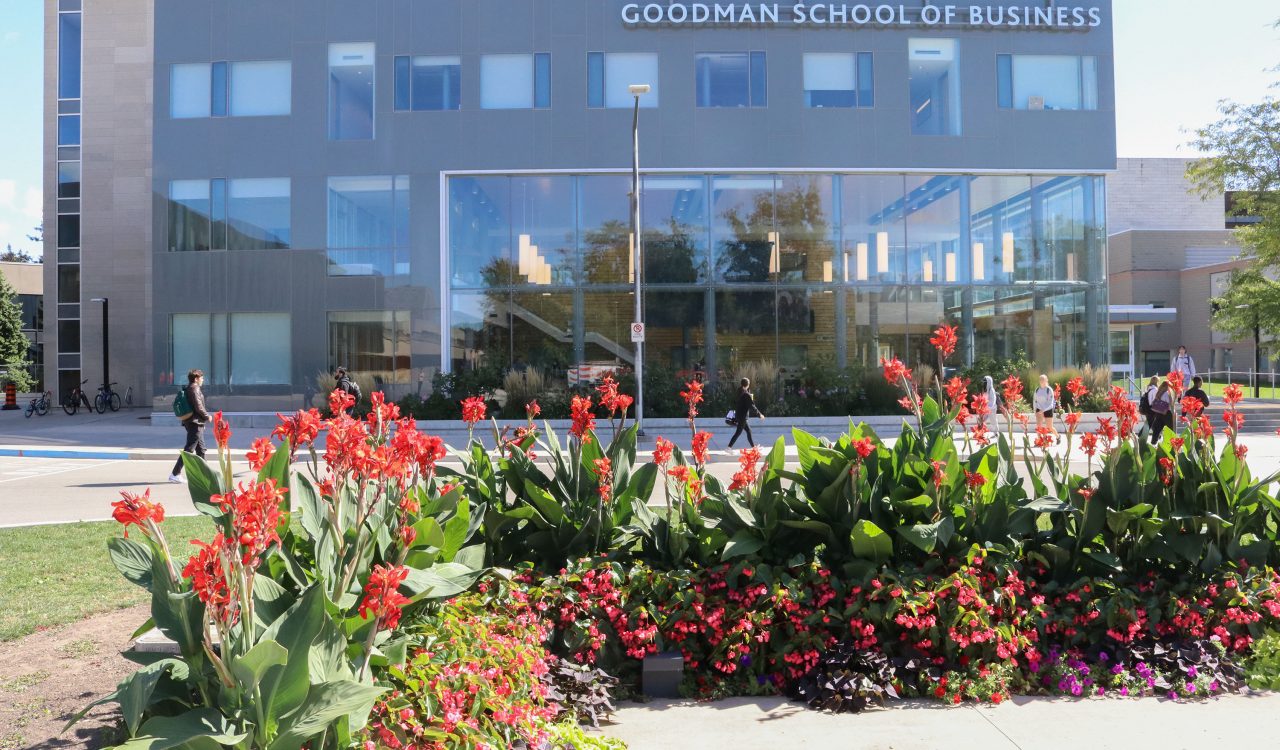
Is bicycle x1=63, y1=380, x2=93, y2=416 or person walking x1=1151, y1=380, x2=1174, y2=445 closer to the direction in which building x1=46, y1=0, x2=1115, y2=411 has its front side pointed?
the person walking

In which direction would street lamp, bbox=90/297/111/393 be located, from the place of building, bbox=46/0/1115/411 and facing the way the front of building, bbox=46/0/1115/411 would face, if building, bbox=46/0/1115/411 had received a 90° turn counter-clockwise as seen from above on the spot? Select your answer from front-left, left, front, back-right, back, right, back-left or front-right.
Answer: back-left

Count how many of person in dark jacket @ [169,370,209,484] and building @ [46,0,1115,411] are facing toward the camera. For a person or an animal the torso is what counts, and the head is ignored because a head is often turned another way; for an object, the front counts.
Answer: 1

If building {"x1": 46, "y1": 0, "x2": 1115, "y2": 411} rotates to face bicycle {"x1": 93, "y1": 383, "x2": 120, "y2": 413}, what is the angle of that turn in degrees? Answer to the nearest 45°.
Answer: approximately 135° to its right

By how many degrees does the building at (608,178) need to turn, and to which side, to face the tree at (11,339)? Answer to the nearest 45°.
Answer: approximately 135° to its right

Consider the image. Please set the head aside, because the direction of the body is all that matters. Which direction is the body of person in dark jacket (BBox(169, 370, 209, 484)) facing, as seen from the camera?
to the viewer's right

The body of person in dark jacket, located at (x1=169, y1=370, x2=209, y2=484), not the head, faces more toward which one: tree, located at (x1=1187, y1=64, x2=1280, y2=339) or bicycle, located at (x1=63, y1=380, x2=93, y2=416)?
the tree

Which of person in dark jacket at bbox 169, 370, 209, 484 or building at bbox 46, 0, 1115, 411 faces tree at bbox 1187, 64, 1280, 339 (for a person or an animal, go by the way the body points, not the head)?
the person in dark jacket

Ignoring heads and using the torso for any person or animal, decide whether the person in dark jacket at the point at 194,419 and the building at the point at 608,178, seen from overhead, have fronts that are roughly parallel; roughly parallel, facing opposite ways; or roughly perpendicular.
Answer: roughly perpendicular

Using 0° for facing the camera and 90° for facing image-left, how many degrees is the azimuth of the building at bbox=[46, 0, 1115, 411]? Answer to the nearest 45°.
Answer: approximately 0°

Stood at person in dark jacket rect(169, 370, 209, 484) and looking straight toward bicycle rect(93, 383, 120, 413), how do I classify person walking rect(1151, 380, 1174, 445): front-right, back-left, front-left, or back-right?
back-right
